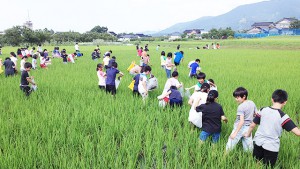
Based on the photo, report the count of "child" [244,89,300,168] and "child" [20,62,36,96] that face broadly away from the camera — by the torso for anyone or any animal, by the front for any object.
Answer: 1

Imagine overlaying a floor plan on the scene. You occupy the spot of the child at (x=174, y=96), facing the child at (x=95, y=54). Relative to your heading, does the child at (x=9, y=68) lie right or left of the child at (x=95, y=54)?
left

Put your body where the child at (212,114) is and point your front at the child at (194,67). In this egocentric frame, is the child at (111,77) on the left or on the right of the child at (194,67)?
left

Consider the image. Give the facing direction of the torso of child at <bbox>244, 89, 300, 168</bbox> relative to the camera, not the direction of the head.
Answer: away from the camera

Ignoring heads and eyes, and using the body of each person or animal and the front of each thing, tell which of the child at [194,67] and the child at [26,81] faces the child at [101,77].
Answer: the child at [26,81]

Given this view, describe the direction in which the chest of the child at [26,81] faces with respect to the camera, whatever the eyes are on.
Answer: to the viewer's right

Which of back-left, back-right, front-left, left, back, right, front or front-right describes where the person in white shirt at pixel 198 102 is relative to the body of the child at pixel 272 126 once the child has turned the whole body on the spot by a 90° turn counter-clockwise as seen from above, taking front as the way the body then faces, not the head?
front-right
